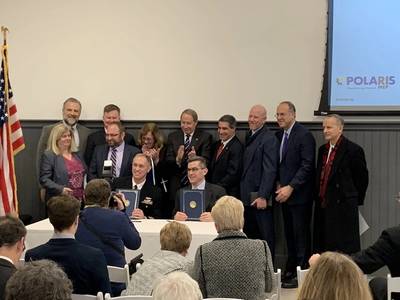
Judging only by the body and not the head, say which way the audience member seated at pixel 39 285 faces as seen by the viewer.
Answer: away from the camera

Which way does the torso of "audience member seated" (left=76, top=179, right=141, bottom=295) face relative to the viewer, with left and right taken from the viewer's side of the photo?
facing away from the viewer and to the right of the viewer

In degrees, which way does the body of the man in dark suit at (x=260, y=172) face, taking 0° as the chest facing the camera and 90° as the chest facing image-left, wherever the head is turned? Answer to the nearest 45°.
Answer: approximately 45°

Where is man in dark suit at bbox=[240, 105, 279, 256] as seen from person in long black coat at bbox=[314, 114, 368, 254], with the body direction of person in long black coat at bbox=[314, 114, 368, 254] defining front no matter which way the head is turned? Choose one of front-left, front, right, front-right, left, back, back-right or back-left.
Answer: front-right

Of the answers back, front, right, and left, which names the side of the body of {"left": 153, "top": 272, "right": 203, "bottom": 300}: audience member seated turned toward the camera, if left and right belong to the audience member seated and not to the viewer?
back

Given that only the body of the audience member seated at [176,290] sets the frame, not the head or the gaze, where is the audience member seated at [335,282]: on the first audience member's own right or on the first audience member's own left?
on the first audience member's own right

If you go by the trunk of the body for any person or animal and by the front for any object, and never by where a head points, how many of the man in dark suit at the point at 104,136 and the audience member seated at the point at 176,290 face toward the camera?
1

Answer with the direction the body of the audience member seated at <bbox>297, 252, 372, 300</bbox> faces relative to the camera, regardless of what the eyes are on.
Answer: away from the camera

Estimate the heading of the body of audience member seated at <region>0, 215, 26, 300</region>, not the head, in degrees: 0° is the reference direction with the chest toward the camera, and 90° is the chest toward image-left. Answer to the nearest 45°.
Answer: approximately 225°

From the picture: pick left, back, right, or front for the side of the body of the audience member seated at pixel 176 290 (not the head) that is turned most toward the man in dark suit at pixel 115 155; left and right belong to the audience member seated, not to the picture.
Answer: front

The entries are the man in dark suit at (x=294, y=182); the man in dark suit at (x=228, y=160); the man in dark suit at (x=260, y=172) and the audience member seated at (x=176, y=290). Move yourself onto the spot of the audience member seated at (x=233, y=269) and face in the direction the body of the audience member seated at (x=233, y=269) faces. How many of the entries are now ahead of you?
3

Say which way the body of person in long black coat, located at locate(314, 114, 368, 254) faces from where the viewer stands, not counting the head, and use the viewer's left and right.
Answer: facing the viewer and to the left of the viewer

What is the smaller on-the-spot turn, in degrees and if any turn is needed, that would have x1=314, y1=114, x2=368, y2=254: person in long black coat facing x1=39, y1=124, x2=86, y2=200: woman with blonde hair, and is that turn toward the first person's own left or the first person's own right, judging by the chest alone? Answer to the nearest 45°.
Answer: approximately 45° to the first person's own right

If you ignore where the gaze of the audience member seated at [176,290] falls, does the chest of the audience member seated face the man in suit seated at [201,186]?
yes

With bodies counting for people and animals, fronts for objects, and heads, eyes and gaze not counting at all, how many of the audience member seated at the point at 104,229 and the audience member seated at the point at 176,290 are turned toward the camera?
0

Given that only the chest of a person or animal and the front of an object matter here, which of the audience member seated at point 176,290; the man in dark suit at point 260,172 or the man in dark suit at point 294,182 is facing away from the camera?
the audience member seated

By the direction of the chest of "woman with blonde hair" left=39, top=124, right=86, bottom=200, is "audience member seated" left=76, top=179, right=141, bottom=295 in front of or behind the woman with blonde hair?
in front

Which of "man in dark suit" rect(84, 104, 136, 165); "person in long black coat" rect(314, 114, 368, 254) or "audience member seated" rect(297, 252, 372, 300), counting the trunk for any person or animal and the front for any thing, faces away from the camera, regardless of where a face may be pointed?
the audience member seated
